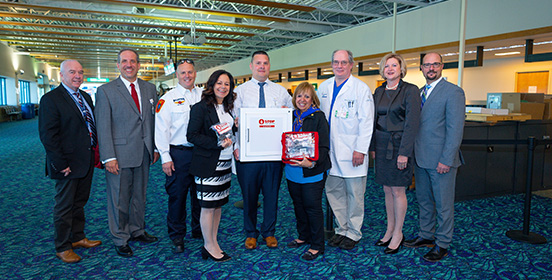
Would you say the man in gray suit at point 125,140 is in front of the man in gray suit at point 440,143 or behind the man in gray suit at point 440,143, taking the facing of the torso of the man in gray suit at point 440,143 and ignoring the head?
in front

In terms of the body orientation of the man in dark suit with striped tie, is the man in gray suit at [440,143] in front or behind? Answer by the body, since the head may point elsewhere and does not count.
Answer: in front

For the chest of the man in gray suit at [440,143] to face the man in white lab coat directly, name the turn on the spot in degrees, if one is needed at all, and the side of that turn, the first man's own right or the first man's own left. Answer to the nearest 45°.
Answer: approximately 45° to the first man's own right

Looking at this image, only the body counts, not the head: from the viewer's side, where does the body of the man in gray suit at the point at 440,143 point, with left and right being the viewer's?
facing the viewer and to the left of the viewer

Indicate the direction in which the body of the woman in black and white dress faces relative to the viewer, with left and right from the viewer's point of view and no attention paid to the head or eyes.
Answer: facing the viewer and to the right of the viewer

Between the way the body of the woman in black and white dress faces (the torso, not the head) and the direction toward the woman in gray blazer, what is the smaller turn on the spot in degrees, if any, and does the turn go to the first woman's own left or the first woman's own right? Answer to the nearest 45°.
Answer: approximately 45° to the first woman's own left
